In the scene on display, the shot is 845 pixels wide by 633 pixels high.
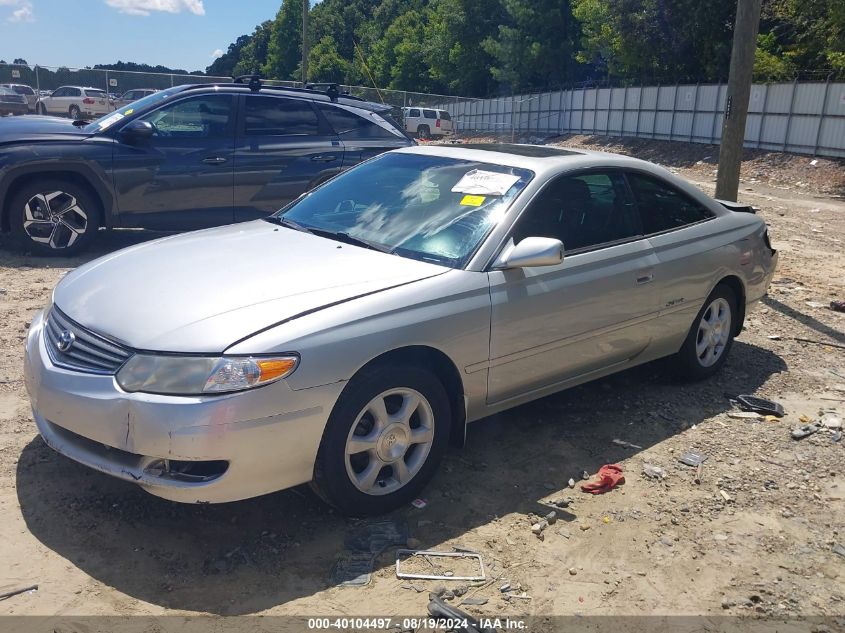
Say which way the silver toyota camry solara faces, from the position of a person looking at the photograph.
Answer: facing the viewer and to the left of the viewer

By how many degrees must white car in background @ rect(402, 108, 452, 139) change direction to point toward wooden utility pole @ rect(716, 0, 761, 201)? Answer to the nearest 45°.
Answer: approximately 135° to its left

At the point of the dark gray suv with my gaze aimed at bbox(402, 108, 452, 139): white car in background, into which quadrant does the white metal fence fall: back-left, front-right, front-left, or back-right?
front-right

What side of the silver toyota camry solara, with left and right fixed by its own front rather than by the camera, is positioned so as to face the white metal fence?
back

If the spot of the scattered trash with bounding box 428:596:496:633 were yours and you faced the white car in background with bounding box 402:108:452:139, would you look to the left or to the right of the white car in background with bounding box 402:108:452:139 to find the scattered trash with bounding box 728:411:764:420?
right

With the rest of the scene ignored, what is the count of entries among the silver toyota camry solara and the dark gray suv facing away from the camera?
0

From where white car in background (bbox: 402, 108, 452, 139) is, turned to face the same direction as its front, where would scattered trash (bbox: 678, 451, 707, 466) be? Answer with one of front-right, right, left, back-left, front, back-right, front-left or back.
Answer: back-left

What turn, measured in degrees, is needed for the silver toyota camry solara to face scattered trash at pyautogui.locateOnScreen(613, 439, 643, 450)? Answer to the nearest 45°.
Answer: approximately 135° to its left

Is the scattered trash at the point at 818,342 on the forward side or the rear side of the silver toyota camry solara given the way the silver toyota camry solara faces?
on the rear side

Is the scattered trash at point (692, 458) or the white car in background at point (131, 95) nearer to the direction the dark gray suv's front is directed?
the white car in background

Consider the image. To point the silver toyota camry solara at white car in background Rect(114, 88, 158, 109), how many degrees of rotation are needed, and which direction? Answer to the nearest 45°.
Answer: approximately 135° to its right

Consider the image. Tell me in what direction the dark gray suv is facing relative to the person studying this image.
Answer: facing to the left of the viewer

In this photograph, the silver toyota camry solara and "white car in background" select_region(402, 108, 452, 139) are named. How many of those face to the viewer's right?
0

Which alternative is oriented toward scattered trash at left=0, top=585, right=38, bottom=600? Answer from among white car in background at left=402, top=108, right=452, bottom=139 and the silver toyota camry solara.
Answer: the silver toyota camry solara

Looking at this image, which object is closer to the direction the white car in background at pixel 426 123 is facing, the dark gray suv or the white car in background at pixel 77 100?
the white car in background
